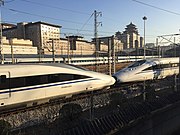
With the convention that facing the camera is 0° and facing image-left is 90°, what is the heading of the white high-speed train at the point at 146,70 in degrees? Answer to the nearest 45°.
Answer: approximately 45°

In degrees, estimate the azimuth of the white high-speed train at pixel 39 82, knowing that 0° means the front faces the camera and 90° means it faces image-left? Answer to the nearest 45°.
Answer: approximately 225°
